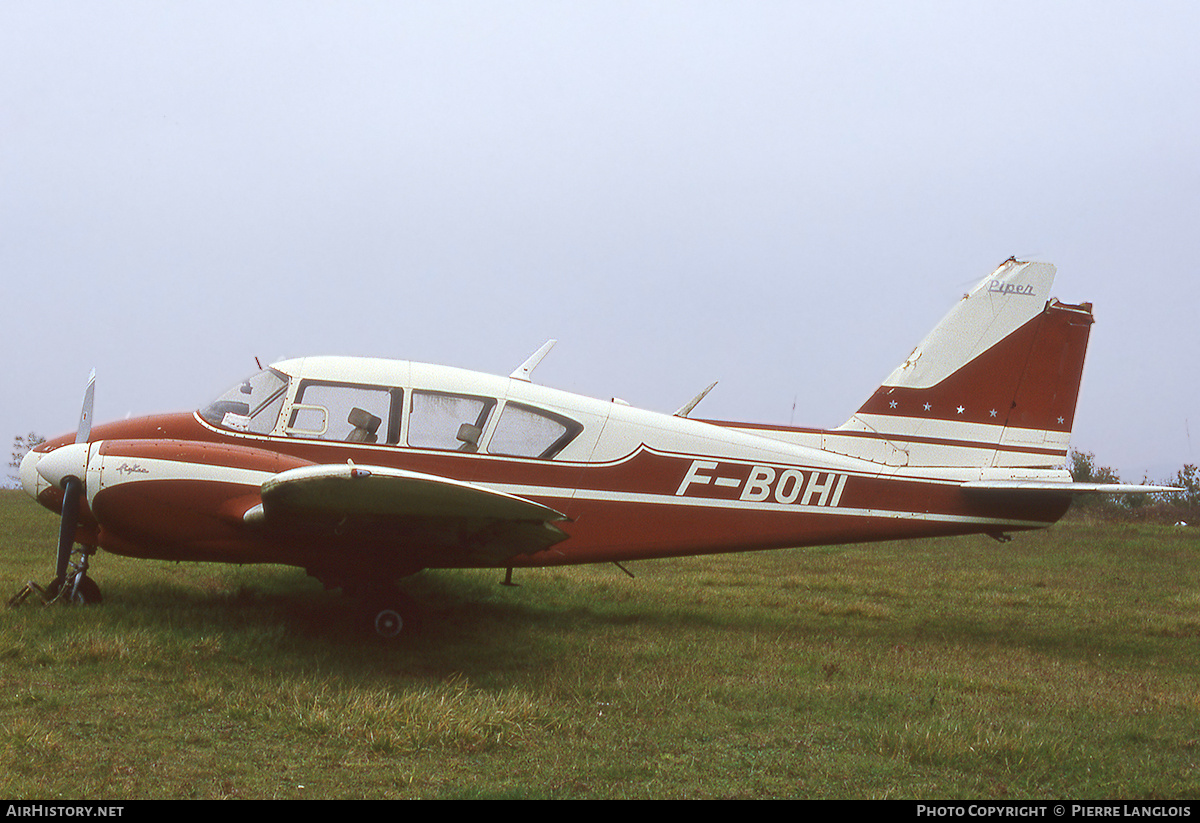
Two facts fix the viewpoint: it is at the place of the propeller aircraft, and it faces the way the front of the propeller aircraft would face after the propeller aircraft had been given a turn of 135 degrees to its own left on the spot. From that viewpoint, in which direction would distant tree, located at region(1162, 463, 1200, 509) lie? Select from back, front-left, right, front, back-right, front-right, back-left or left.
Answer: left

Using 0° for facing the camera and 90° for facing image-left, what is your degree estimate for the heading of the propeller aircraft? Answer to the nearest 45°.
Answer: approximately 90°
